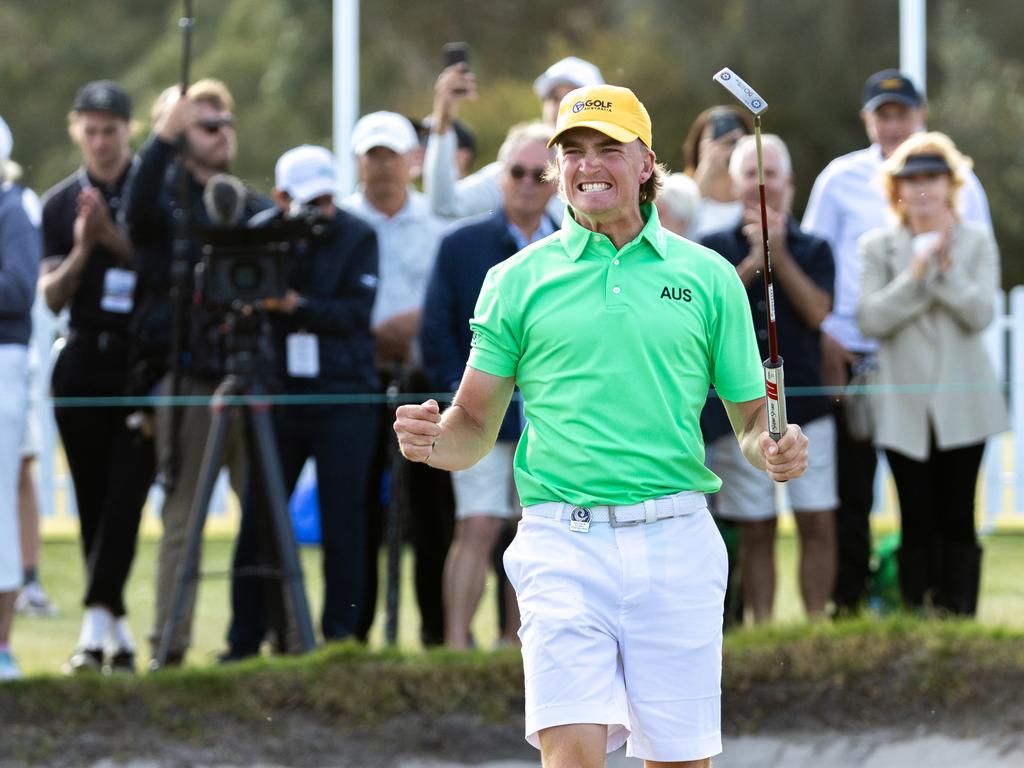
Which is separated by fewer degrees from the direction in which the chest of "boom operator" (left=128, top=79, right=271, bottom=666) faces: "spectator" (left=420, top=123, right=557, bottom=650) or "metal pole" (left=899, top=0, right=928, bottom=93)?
the spectator

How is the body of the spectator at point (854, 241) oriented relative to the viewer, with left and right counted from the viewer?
facing the viewer

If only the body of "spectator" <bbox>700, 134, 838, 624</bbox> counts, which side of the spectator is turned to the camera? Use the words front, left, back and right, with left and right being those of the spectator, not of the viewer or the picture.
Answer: front

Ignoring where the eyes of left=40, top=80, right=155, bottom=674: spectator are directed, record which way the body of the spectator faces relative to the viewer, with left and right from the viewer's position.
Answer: facing the viewer

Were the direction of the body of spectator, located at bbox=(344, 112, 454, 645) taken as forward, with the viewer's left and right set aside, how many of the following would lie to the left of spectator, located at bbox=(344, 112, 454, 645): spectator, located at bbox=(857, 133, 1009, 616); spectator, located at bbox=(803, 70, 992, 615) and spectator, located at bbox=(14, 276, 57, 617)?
2

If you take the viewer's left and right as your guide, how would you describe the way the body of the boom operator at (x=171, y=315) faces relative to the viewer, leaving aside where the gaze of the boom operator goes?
facing the viewer and to the right of the viewer

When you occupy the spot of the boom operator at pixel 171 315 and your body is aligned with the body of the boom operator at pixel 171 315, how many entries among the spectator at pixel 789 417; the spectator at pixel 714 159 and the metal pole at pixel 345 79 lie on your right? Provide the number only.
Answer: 0

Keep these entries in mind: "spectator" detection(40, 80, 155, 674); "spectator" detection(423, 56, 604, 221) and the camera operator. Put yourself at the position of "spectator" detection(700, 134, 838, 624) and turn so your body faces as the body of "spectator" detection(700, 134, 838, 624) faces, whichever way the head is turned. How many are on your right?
3

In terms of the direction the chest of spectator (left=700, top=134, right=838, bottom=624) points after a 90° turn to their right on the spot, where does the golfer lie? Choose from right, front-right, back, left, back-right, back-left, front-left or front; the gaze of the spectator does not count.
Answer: left

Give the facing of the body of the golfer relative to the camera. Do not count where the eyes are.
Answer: toward the camera

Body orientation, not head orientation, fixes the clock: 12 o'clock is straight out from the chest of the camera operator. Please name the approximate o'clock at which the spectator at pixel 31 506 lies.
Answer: The spectator is roughly at 3 o'clock from the camera operator.

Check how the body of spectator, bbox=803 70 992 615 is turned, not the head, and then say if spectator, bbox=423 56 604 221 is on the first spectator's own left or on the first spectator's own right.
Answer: on the first spectator's own right

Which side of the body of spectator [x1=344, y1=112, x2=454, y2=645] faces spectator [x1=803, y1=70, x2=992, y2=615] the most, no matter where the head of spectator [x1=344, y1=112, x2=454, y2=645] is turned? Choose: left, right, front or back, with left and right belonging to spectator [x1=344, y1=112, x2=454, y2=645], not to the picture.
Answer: left

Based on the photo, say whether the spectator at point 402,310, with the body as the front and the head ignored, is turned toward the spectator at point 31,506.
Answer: no

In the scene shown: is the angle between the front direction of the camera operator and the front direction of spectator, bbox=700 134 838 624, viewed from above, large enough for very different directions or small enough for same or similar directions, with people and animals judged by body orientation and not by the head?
same or similar directions
